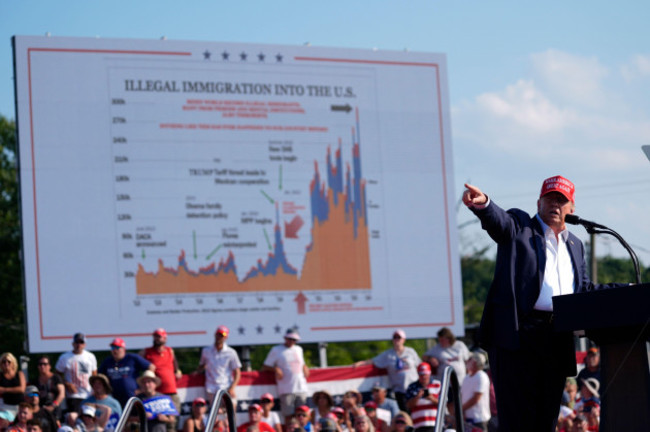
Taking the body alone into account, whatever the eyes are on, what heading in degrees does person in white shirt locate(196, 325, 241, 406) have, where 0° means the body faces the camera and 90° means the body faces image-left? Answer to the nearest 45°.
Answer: approximately 0°

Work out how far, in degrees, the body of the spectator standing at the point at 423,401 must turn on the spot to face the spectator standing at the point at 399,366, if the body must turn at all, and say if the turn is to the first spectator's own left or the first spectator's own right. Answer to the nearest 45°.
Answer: approximately 180°

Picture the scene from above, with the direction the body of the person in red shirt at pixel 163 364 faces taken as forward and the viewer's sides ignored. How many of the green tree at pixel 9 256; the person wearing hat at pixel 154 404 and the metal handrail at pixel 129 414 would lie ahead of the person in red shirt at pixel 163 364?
2
